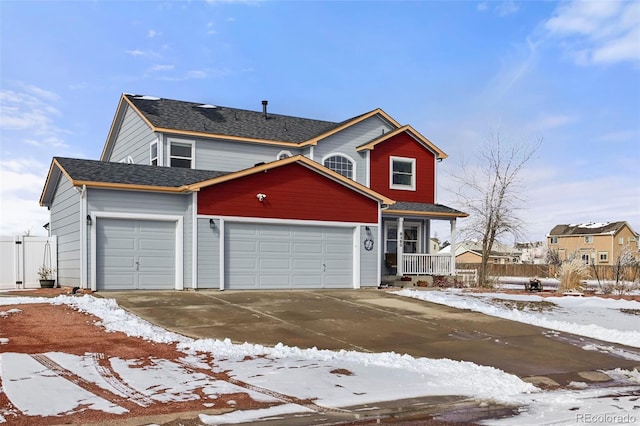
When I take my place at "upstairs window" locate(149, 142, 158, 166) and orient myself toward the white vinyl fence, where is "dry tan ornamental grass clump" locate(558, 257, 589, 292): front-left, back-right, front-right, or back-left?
back-left

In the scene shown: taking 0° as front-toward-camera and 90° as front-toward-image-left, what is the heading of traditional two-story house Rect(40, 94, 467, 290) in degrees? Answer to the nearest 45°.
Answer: approximately 0°

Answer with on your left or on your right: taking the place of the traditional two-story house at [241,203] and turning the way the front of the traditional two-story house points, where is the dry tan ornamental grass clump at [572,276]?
on your left

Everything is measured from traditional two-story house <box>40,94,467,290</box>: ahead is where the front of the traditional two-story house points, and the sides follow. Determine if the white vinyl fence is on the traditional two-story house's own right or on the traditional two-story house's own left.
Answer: on the traditional two-story house's own right

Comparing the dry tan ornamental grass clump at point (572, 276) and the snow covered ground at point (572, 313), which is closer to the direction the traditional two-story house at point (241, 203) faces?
the snow covered ground
